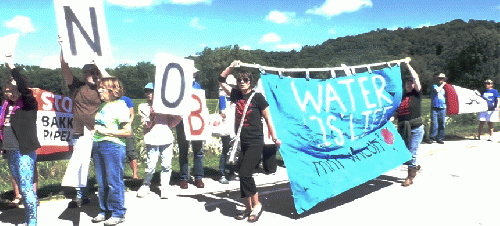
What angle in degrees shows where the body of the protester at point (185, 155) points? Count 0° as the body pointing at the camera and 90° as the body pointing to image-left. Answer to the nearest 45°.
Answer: approximately 0°

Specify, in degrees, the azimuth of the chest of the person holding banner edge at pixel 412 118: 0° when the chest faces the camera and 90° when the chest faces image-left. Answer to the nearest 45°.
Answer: approximately 45°

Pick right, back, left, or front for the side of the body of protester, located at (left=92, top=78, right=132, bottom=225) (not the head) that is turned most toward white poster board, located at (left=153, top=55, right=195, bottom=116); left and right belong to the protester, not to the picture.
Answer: back

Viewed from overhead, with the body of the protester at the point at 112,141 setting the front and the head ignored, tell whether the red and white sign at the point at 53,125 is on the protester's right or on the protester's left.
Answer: on the protester's right

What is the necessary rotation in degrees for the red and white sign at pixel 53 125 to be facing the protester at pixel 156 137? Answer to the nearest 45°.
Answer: approximately 90° to its left

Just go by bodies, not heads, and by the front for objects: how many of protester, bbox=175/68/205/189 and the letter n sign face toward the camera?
2

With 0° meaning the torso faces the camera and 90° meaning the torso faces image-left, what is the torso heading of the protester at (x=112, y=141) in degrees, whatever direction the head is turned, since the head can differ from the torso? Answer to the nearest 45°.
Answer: approximately 45°

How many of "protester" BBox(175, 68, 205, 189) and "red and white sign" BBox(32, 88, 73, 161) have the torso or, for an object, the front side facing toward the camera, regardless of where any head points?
2
